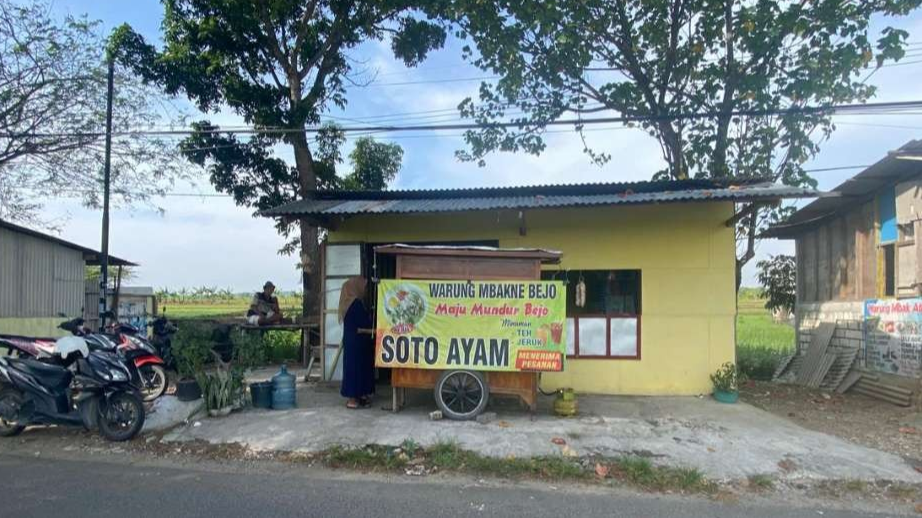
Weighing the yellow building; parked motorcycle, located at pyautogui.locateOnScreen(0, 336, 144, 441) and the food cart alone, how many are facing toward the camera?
2

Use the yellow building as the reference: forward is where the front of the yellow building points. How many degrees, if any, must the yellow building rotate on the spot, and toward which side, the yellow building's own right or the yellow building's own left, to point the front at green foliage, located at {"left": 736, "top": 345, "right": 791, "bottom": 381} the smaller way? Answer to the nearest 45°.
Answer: approximately 135° to the yellow building's own left

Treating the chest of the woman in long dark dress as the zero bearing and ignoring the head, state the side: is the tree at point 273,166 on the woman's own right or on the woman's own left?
on the woman's own left

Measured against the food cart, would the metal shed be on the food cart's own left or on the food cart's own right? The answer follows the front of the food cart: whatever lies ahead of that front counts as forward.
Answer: on the food cart's own right

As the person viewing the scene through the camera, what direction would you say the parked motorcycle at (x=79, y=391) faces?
facing to the right of the viewer

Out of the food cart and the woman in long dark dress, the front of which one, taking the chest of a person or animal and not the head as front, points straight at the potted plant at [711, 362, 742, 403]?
the woman in long dark dress

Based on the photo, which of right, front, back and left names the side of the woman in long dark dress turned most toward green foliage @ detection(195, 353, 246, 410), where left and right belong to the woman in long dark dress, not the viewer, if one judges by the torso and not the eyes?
back

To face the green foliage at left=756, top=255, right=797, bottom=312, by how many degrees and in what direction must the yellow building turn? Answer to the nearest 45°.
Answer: approximately 135° to its left

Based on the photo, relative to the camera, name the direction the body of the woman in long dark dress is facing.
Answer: to the viewer's right

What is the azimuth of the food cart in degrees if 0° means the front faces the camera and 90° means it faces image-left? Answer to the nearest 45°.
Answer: approximately 0°
